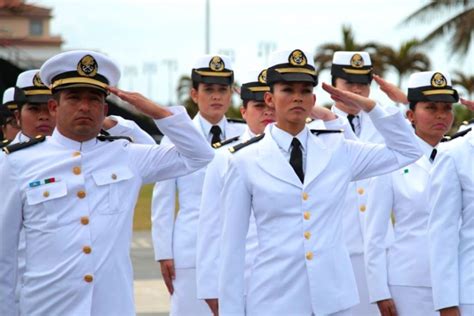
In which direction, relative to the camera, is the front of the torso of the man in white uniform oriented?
toward the camera

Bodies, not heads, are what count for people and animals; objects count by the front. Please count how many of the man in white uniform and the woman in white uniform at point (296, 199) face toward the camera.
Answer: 2

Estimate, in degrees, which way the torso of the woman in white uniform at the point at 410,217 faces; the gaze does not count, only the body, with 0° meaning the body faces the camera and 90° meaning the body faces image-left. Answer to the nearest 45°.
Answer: approximately 315°

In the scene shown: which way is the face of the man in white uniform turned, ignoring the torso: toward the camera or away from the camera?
toward the camera

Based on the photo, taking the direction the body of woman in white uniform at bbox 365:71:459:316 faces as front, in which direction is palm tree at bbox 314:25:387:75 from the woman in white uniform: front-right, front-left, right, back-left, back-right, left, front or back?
back-left

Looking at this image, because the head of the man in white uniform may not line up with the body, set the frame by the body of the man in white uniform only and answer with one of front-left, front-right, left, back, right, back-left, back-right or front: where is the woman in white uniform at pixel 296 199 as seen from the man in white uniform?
left

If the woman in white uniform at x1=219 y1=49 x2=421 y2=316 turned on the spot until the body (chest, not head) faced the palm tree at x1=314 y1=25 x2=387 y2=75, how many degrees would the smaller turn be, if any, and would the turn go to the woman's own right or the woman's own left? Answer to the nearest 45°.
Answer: approximately 180°

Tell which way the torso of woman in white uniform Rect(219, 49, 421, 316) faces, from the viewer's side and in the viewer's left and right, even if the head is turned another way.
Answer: facing the viewer

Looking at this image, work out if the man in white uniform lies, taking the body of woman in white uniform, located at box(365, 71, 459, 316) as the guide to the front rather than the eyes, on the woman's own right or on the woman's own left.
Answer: on the woman's own right

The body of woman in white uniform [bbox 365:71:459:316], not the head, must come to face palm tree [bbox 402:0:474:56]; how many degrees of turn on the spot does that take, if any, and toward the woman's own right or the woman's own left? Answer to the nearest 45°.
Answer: approximately 135° to the woman's own left
